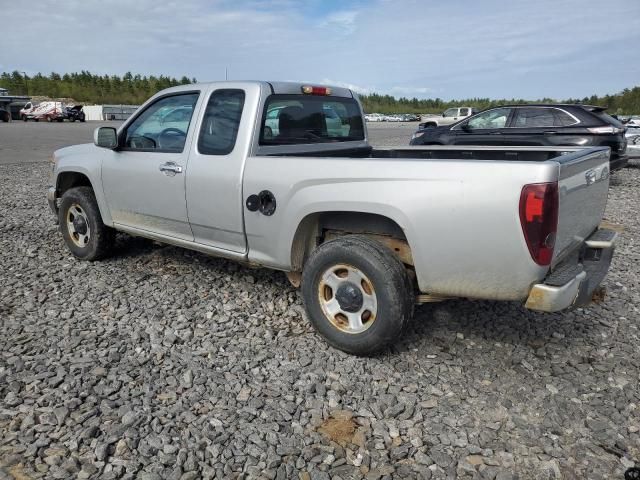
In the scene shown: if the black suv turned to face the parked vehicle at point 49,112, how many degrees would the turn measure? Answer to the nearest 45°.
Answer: approximately 45° to its right

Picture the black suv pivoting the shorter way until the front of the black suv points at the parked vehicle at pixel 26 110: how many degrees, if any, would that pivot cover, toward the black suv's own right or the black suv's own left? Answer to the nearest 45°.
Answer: approximately 45° to the black suv's own right

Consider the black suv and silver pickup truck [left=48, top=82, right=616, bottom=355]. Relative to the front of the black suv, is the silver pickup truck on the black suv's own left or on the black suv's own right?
on the black suv's own left

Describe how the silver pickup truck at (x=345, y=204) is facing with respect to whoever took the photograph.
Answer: facing away from the viewer and to the left of the viewer

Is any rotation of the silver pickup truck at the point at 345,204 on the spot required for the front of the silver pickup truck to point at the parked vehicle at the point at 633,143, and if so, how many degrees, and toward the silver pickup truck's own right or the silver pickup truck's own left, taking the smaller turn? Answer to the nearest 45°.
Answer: approximately 90° to the silver pickup truck's own right

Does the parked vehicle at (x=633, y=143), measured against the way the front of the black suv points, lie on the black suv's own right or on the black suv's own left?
on the black suv's own right

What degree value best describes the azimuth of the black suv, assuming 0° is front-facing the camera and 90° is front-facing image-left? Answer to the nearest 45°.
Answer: approximately 90°

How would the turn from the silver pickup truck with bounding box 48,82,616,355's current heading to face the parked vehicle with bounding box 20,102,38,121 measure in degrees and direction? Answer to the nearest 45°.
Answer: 0° — it already faces it

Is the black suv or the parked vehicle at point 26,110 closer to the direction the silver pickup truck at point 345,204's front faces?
the parked vehicle
